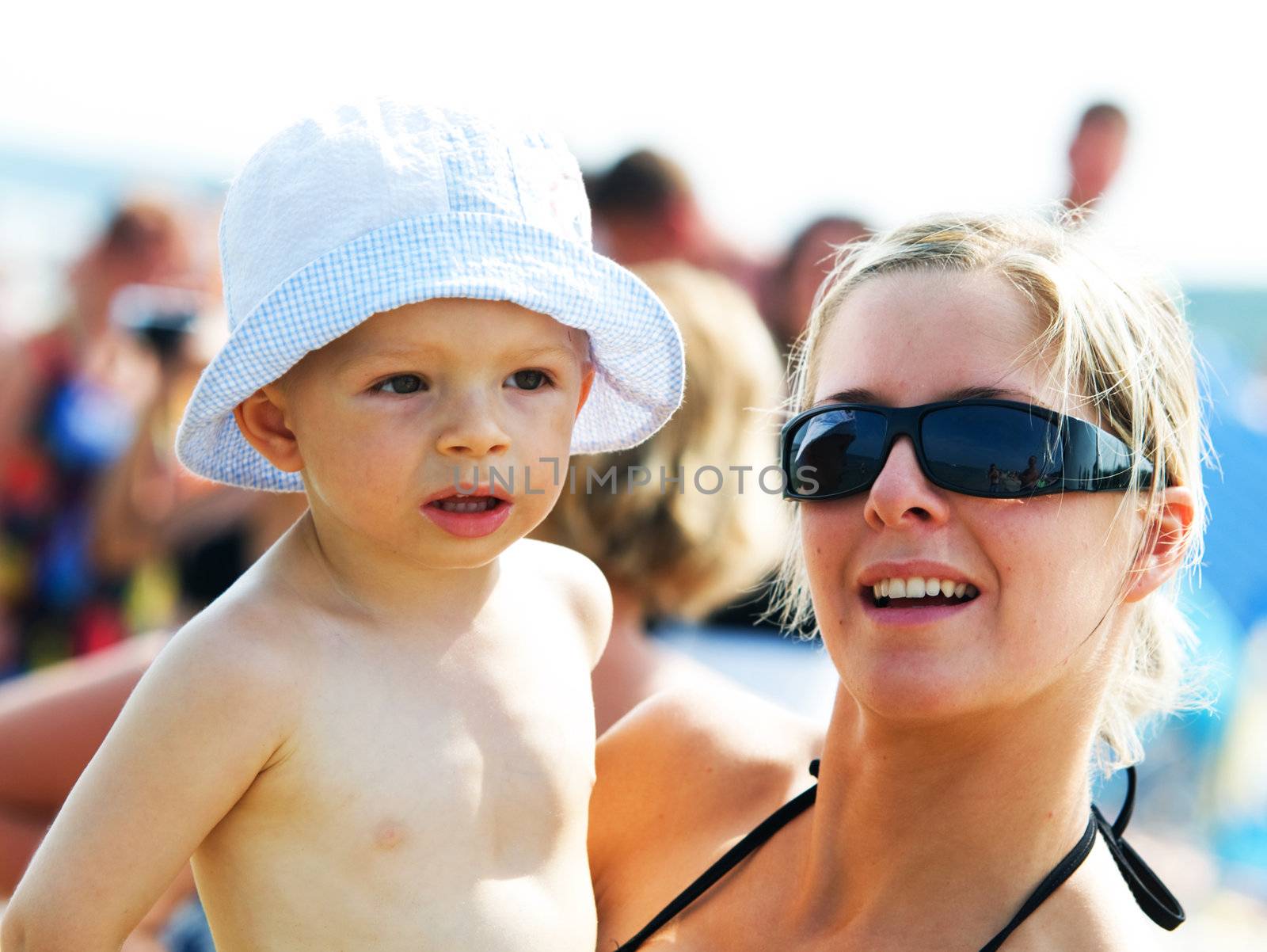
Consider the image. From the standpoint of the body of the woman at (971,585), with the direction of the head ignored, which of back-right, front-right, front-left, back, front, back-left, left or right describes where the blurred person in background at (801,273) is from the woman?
back-right

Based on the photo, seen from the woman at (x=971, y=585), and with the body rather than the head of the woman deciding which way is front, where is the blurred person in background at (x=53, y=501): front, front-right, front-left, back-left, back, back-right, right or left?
right

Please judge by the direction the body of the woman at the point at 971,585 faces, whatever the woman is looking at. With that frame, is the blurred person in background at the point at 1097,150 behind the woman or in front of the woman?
behind

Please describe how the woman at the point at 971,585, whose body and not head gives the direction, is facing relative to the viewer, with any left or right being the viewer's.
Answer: facing the viewer and to the left of the viewer

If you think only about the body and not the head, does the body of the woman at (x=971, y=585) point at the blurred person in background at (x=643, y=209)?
no

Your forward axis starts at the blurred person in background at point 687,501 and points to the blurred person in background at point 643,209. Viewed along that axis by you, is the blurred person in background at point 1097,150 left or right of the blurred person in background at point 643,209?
right

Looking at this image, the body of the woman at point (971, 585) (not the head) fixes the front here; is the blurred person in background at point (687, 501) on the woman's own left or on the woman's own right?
on the woman's own right

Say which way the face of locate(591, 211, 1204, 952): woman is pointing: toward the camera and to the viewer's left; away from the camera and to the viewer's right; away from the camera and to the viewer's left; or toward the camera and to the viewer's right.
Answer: toward the camera and to the viewer's left

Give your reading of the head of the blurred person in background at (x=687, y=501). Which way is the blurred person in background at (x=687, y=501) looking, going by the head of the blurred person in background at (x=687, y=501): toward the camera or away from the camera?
away from the camera

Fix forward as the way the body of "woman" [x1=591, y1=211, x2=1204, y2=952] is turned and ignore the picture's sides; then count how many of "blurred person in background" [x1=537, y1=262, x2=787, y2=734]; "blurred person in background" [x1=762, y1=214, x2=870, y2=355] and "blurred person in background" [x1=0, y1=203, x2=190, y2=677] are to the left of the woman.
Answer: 0
